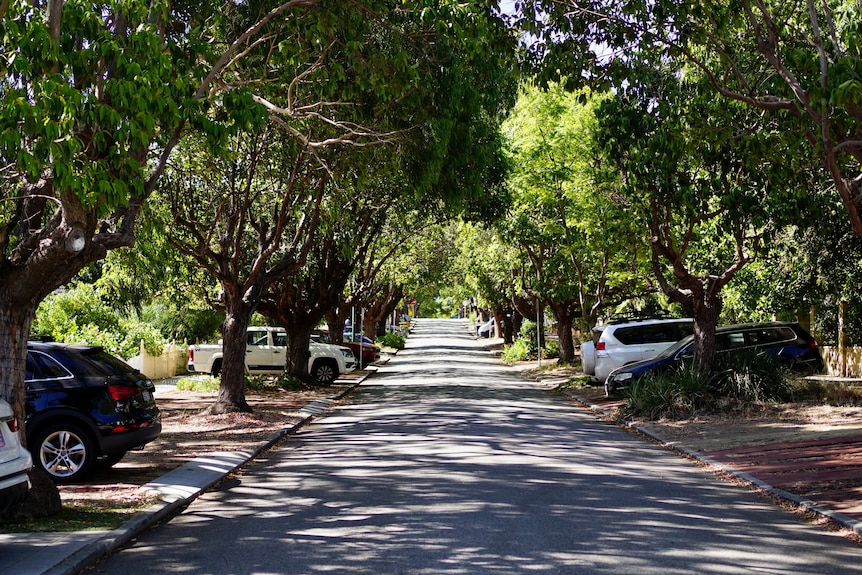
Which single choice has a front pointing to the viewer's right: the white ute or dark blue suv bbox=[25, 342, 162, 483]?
the white ute

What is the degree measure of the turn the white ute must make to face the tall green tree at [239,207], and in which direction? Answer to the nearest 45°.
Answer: approximately 90° to its right

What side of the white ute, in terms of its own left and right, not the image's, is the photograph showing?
right

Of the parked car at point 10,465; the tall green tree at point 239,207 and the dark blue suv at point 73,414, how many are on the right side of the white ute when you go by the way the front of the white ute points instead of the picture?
3

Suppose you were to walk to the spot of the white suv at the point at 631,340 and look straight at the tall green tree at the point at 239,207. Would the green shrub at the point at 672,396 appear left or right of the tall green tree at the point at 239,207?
left

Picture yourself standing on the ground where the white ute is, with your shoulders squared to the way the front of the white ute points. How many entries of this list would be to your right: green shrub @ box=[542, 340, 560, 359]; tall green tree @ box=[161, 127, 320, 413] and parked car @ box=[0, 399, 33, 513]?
2
